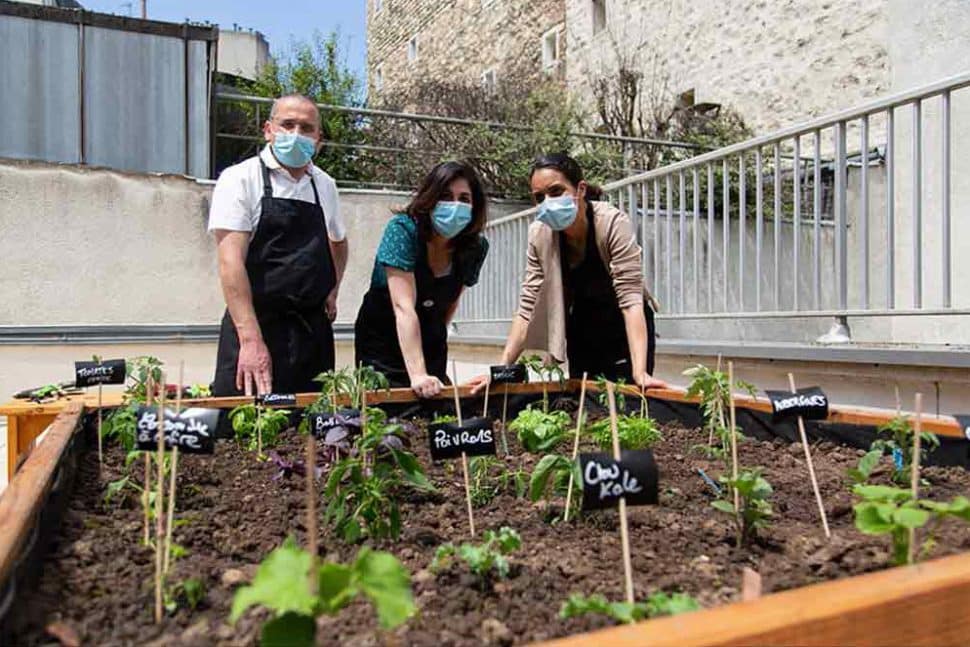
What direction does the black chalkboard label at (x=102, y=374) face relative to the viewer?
toward the camera

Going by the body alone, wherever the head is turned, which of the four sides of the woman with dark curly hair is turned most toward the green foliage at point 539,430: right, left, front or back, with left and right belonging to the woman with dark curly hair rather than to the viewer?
front

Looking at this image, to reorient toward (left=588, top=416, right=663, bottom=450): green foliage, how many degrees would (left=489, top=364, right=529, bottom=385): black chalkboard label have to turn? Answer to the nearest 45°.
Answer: approximately 45° to its left

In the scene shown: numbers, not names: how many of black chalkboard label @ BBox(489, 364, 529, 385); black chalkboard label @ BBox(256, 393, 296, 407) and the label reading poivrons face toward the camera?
3

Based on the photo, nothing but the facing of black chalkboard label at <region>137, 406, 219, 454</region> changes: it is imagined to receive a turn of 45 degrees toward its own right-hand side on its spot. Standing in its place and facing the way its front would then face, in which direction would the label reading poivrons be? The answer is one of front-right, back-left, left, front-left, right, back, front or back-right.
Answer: back-left

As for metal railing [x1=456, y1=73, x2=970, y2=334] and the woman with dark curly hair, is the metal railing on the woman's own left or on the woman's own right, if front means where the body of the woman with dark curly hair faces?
on the woman's own left

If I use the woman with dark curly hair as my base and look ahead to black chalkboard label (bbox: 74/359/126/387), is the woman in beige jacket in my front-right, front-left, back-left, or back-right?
back-left

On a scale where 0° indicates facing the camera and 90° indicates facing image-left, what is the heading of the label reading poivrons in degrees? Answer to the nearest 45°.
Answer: approximately 0°

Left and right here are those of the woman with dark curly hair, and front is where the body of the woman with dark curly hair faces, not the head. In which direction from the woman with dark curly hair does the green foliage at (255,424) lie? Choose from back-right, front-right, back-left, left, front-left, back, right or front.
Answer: right

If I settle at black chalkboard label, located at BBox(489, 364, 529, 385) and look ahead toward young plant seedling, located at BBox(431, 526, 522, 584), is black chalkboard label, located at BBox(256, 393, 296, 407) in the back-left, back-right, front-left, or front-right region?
front-right

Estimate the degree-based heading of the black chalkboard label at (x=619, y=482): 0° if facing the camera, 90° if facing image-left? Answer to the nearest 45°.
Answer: approximately 0°

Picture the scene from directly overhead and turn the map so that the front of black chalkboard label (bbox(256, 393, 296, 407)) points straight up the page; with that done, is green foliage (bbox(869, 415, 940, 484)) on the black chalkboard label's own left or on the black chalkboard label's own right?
on the black chalkboard label's own left

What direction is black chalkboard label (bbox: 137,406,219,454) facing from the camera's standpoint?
toward the camera
